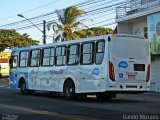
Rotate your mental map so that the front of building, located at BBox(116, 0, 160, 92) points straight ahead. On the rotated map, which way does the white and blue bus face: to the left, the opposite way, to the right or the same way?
to the right

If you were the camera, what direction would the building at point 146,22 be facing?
facing the viewer and to the left of the viewer

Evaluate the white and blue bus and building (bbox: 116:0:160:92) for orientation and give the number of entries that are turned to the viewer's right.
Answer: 0

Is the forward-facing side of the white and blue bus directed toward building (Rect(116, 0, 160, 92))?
no

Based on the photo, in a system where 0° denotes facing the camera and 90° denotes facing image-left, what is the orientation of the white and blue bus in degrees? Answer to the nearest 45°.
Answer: approximately 135°

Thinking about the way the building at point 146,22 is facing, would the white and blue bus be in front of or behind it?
in front
